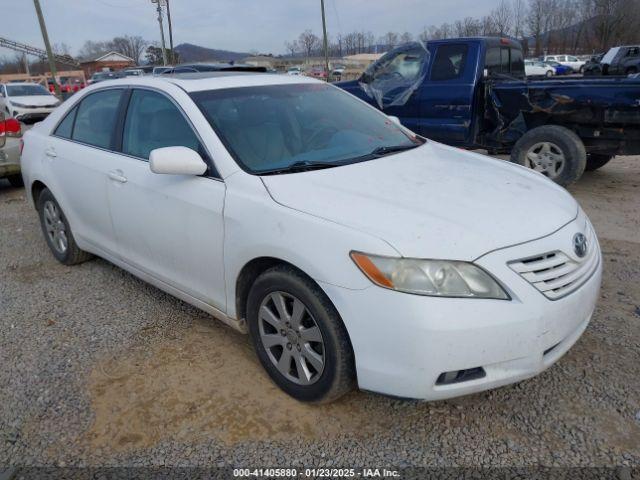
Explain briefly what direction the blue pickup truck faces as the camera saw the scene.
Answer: facing away from the viewer and to the left of the viewer

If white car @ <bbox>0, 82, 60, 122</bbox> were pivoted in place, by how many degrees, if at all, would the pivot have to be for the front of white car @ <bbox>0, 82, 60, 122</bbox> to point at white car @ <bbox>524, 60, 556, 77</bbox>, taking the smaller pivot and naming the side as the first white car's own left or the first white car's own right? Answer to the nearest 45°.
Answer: approximately 45° to the first white car's own left

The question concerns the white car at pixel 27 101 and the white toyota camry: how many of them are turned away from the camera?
0

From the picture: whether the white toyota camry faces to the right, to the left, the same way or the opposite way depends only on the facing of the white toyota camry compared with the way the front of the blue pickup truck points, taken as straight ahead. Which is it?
the opposite way

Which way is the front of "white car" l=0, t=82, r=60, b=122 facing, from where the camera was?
facing the viewer and to the right of the viewer

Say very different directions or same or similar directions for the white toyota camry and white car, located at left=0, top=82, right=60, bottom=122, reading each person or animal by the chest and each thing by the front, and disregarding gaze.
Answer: same or similar directions

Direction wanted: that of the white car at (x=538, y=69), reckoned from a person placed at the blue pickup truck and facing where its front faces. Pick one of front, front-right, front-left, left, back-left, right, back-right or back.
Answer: front-right

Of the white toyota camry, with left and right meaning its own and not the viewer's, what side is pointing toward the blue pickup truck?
left

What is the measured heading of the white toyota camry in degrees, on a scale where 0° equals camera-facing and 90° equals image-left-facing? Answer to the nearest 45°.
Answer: approximately 315°

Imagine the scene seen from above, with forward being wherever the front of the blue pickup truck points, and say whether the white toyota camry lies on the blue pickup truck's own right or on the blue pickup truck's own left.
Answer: on the blue pickup truck's own left

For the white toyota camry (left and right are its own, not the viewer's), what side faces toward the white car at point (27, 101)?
back
